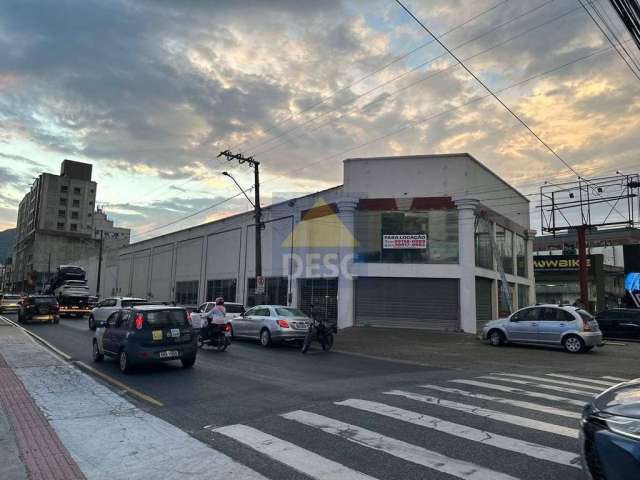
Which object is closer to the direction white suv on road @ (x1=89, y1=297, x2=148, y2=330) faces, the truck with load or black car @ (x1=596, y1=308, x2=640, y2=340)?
the truck with load

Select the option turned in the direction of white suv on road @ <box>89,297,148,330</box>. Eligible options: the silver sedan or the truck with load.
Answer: the silver sedan

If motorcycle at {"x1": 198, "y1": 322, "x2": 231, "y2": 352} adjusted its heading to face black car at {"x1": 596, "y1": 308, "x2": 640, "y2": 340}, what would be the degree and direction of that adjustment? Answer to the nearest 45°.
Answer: approximately 135° to its right

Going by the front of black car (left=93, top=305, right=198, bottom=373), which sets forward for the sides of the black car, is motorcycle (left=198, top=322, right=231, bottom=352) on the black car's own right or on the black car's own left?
on the black car's own right

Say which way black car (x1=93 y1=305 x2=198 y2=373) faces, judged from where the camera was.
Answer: facing away from the viewer and to the left of the viewer

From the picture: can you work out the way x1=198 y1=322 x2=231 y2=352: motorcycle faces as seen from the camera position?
facing away from the viewer and to the left of the viewer

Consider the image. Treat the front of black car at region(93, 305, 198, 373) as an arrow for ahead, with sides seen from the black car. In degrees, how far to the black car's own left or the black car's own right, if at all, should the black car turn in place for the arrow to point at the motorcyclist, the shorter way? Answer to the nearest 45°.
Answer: approximately 90° to the black car's own right

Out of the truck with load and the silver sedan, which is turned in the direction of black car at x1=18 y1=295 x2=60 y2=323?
the silver sedan
